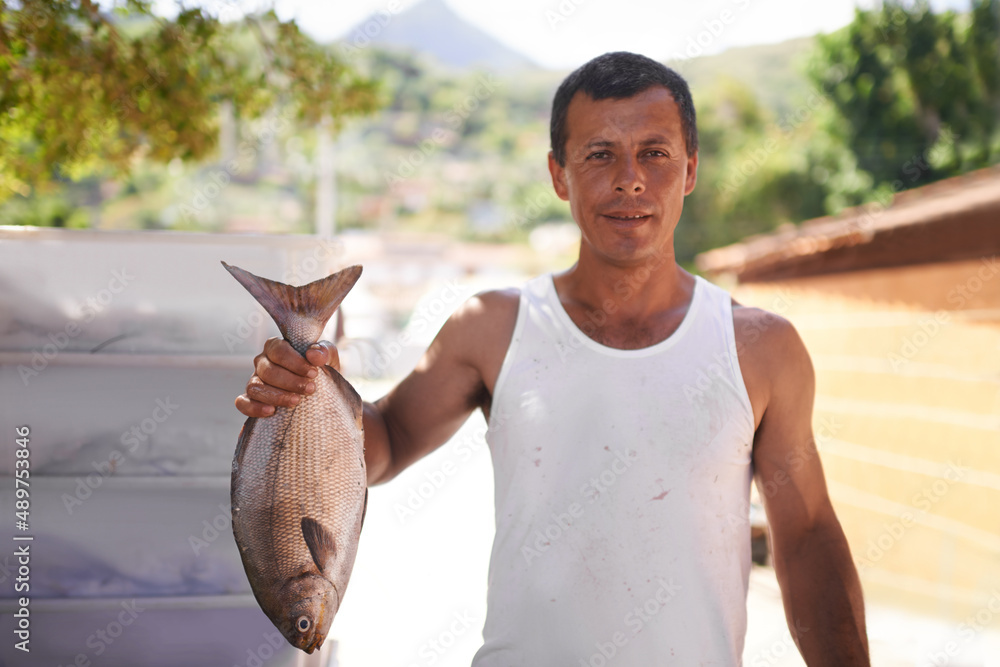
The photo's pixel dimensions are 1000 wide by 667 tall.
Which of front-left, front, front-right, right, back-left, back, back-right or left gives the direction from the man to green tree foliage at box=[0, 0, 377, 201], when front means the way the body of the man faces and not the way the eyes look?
back-right

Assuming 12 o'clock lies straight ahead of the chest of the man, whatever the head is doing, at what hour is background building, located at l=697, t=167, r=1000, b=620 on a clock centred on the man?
The background building is roughly at 7 o'clock from the man.

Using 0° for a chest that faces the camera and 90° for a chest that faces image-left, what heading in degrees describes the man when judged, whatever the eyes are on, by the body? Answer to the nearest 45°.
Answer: approximately 0°
